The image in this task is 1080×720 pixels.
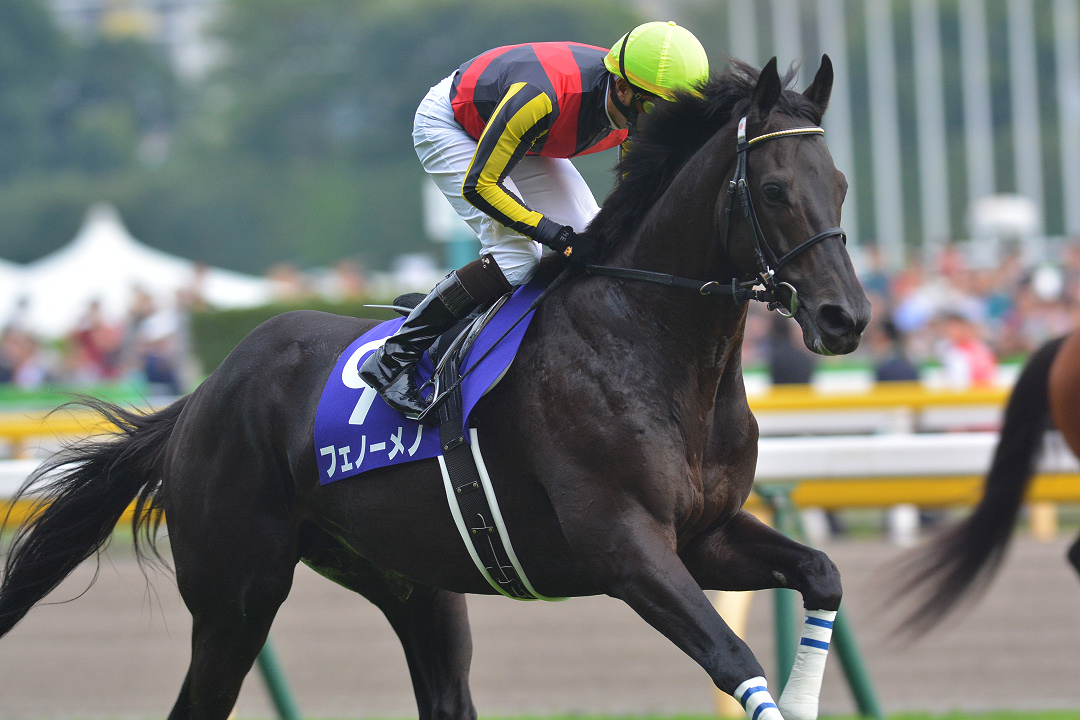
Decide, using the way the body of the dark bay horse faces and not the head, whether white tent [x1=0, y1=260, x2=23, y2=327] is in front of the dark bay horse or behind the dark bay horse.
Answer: behind

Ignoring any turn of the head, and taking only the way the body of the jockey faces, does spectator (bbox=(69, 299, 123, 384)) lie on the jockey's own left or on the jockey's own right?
on the jockey's own left

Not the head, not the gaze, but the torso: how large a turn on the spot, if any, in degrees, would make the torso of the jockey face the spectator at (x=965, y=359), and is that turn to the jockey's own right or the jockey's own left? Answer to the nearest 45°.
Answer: approximately 45° to the jockey's own left

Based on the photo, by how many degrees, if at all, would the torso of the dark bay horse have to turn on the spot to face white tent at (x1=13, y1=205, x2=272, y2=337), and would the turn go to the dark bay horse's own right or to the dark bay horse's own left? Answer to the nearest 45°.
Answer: approximately 135° to the dark bay horse's own left

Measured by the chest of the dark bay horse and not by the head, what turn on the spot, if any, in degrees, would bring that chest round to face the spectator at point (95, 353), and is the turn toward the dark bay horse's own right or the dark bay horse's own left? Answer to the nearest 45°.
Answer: approximately 135° to the dark bay horse's own left

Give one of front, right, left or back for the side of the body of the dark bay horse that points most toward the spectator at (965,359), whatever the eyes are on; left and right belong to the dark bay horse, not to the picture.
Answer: left

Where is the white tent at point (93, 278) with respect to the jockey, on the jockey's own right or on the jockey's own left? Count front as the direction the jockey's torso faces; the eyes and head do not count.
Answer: on the jockey's own left

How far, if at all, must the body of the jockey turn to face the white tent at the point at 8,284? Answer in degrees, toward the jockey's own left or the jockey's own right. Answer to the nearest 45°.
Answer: approximately 135° to the jockey's own left

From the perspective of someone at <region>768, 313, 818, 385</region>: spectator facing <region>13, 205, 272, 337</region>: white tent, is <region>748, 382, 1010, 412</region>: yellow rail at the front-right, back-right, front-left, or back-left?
back-left

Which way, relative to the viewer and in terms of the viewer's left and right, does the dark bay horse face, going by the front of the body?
facing the viewer and to the right of the viewer

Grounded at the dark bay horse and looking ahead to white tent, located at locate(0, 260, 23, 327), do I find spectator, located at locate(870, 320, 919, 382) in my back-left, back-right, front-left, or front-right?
front-right

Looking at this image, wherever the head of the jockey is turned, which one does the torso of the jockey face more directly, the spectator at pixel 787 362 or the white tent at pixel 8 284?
the spectator

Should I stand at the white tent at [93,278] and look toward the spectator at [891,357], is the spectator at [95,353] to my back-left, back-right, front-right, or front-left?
front-right

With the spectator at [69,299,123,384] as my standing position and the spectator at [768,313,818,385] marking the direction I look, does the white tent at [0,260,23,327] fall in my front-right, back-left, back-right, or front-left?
back-left

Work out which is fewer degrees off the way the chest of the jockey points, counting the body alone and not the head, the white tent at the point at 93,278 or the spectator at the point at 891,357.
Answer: the spectator

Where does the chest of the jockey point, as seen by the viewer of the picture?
to the viewer's right

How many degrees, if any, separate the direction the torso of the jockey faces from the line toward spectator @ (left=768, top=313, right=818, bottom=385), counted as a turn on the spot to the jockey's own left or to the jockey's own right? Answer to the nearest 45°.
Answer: approximately 90° to the jockey's own left
